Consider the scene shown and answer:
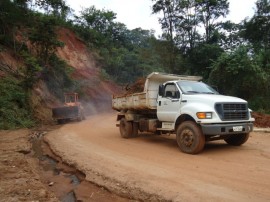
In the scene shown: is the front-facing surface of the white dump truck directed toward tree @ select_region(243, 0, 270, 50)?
no

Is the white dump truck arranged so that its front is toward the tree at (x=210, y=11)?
no

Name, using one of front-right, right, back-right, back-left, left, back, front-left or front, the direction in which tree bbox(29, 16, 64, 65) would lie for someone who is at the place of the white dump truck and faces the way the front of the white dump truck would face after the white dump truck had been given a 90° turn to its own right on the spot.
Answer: right

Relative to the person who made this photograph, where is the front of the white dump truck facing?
facing the viewer and to the right of the viewer

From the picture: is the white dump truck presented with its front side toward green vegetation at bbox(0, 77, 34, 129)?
no
